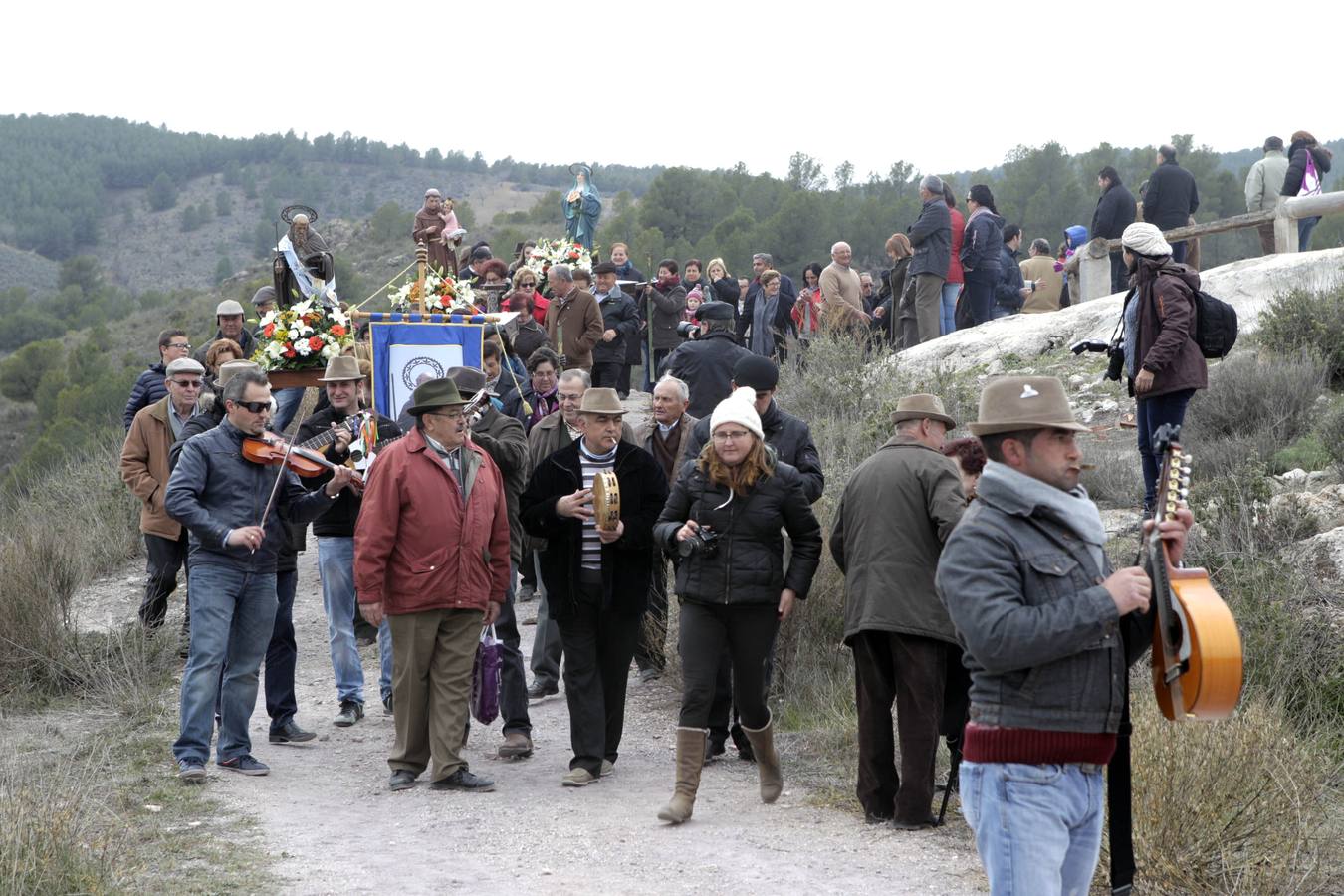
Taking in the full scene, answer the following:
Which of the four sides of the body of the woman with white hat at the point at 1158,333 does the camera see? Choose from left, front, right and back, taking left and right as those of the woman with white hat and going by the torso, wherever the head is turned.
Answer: left

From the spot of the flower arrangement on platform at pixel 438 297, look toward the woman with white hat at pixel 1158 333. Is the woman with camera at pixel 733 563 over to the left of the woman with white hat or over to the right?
right

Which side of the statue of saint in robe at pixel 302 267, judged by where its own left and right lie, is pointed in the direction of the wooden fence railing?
left

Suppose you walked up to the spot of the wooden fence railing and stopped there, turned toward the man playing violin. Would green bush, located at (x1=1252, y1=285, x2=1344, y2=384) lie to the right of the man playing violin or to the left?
left

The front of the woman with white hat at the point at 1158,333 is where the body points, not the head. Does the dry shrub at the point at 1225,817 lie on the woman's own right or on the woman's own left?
on the woman's own left

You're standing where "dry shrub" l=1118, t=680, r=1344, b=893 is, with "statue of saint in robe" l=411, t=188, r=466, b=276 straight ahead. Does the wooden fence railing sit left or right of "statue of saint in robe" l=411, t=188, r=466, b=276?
right

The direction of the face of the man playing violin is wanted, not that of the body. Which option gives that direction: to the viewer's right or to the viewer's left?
to the viewer's right

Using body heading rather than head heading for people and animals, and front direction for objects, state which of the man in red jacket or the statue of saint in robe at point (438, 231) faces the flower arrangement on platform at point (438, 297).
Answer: the statue of saint in robe

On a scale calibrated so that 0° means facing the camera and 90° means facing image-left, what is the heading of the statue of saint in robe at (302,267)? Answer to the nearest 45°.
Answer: approximately 0°

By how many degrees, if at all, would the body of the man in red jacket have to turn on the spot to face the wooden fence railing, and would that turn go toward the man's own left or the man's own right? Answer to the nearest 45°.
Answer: approximately 90° to the man's own left

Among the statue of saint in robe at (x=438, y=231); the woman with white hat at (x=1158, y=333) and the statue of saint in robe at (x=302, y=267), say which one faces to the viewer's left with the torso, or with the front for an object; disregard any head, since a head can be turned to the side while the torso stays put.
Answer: the woman with white hat

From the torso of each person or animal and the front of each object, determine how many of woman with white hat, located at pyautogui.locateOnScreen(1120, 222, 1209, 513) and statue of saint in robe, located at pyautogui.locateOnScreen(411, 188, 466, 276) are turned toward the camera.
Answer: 1
